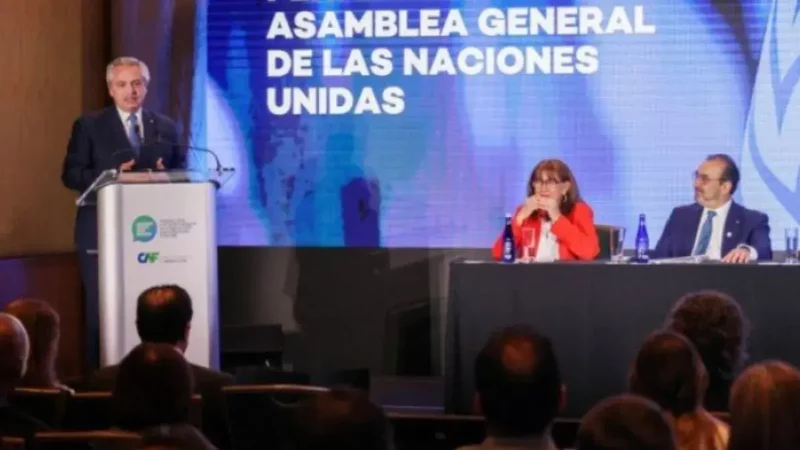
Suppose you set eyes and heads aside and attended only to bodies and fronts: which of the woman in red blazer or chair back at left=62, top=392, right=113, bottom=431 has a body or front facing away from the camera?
the chair back

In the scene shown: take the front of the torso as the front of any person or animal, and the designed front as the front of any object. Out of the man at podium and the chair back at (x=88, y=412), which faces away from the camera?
the chair back

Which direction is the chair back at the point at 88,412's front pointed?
away from the camera

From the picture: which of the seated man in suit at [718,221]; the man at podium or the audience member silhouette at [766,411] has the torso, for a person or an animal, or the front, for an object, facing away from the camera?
the audience member silhouette

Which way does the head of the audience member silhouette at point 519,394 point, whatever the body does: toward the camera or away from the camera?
away from the camera

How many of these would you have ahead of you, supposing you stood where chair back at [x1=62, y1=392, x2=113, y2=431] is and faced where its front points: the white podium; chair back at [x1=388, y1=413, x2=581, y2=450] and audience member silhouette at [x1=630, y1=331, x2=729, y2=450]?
1

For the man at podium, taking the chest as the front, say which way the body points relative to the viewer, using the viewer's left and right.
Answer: facing the viewer and to the right of the viewer

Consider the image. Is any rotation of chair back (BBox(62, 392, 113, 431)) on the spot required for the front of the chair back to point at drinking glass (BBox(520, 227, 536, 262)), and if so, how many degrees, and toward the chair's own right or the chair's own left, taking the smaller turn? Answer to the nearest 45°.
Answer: approximately 45° to the chair's own right

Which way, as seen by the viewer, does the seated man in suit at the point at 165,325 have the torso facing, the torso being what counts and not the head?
away from the camera

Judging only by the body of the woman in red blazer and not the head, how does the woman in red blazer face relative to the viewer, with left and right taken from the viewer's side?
facing the viewer and to the left of the viewer

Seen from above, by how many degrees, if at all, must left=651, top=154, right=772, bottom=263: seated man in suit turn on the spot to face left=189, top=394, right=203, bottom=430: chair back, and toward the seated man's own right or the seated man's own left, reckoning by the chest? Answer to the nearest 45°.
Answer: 0° — they already face it

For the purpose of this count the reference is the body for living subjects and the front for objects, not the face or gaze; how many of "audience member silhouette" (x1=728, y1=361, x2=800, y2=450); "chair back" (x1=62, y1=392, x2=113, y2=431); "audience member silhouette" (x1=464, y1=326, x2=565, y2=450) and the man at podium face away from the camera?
3

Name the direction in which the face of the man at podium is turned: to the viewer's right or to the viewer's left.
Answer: to the viewer's right

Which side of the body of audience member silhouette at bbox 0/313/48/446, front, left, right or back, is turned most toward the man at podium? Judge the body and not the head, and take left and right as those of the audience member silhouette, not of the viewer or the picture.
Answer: front

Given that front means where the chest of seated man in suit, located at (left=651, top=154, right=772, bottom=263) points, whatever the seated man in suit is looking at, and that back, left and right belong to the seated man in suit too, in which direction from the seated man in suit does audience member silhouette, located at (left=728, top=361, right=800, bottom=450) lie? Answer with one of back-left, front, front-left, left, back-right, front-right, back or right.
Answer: front-left

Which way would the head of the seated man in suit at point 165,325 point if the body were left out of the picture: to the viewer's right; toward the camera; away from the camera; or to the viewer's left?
away from the camera

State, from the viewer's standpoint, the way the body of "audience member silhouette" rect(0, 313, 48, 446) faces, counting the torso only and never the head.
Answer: away from the camera
